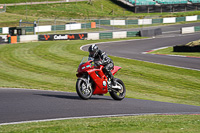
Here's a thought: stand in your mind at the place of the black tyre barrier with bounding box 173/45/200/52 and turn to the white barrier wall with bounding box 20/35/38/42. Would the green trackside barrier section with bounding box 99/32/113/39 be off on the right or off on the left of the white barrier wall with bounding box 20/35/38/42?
right

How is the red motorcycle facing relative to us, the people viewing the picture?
facing the viewer and to the left of the viewer

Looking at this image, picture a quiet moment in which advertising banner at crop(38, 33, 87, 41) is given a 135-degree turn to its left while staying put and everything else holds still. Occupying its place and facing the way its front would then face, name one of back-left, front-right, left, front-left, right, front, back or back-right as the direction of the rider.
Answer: back-right

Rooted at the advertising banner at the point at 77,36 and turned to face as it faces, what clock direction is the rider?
The rider is roughly at 12 o'clock from the advertising banner.

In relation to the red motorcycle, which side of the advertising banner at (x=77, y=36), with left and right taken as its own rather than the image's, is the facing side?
front

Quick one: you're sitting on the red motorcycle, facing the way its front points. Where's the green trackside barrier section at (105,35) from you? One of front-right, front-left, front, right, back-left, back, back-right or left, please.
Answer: back-right

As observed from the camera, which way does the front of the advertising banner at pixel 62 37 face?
facing the viewer

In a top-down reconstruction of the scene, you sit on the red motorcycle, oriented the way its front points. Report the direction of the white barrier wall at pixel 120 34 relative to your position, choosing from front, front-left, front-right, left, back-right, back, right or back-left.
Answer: back-right

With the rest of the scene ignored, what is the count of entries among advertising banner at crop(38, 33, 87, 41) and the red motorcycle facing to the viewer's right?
0

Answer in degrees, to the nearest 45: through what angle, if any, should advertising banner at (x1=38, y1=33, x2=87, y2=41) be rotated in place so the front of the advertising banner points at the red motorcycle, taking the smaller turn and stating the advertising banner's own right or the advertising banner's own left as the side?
0° — it already faces it

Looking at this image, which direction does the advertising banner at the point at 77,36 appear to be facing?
toward the camera

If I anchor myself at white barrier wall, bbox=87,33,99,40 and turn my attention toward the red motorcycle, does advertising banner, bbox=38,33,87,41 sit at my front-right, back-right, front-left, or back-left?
front-right
